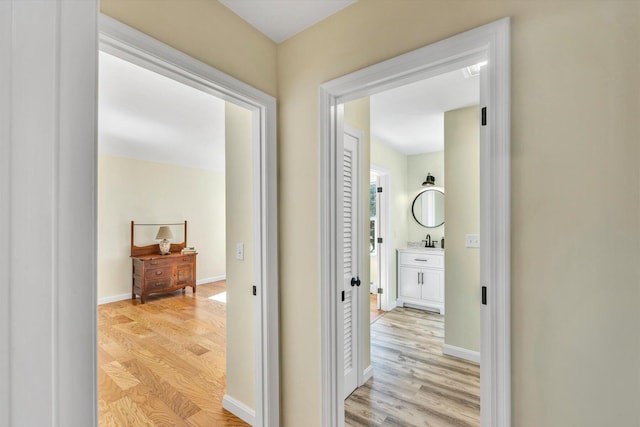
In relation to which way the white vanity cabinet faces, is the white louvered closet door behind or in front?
in front

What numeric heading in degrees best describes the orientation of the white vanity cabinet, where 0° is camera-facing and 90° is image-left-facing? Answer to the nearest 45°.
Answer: approximately 45°

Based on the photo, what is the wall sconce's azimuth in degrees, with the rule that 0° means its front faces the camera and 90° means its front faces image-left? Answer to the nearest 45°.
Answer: approximately 45°

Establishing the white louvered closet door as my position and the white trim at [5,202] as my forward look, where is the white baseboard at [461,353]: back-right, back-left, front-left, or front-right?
back-left

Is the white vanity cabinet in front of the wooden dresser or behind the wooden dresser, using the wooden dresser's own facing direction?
in front
